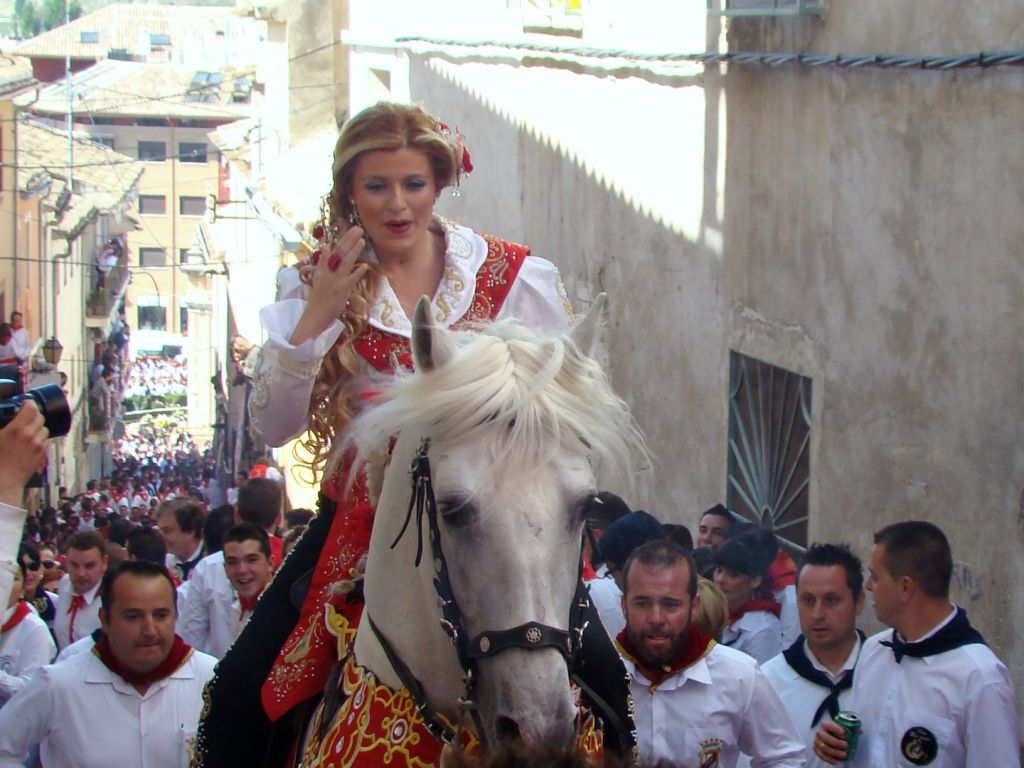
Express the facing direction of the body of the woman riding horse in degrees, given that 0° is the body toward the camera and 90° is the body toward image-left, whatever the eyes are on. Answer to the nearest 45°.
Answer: approximately 0°

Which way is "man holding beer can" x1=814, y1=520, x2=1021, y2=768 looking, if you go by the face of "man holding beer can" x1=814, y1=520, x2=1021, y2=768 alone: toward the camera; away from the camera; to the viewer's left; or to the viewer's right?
to the viewer's left

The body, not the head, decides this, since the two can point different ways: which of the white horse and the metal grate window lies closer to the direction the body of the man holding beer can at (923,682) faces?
the white horse

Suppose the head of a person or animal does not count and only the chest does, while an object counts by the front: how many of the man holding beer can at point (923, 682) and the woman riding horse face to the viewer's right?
0

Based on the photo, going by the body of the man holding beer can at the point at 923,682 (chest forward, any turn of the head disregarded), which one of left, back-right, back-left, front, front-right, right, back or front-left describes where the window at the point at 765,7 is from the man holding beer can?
back-right
